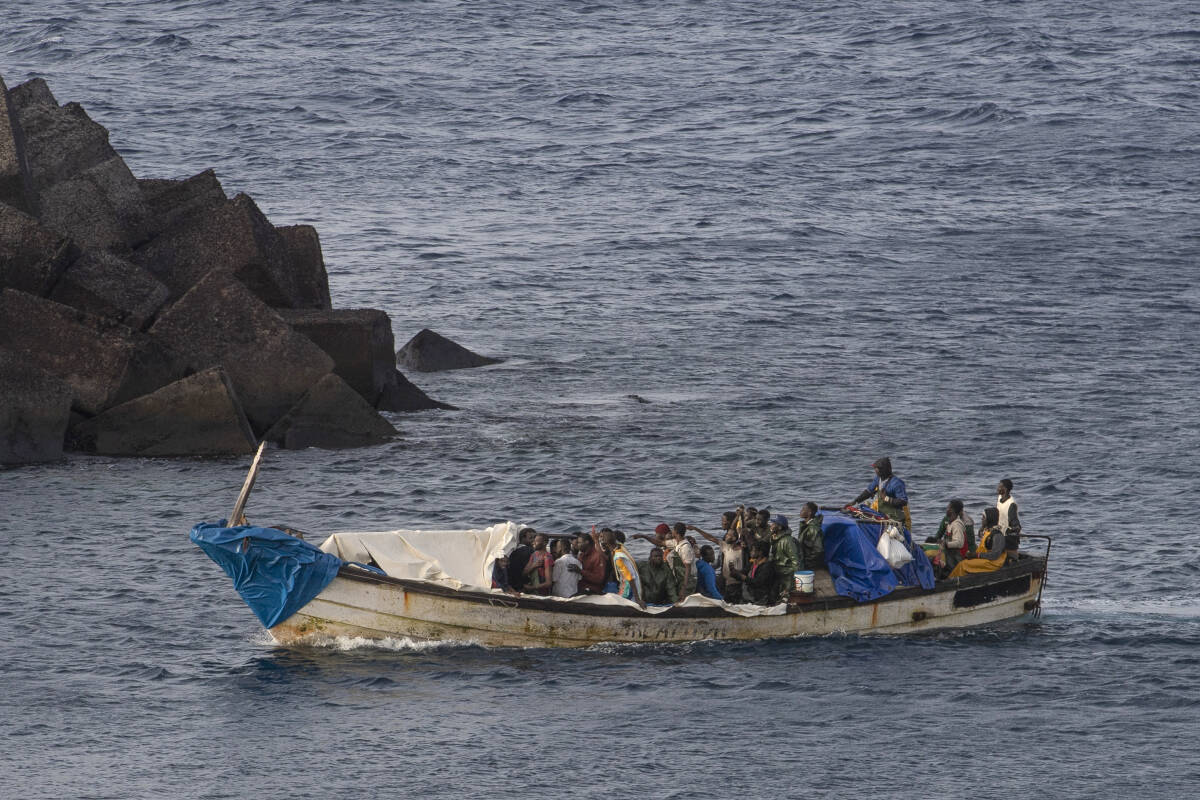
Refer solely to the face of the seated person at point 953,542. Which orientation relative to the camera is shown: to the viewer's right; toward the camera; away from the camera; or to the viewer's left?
to the viewer's left

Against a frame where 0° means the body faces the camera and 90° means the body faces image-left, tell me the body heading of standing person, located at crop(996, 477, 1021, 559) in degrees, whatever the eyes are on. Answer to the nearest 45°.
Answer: approximately 45°

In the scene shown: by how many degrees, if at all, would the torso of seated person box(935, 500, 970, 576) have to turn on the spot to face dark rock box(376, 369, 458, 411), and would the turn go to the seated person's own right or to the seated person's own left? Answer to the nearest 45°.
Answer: approximately 45° to the seated person's own right

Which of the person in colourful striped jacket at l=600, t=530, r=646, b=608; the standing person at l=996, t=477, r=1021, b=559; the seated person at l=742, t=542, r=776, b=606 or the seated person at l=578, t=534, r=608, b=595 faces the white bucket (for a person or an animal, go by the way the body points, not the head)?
the standing person at l=996, t=477, r=1021, b=559

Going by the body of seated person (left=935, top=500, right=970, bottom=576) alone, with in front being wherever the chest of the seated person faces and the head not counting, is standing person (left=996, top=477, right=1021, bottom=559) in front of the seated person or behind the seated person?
behind

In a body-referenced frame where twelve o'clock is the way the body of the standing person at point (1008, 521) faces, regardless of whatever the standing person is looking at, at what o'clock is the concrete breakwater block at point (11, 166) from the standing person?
The concrete breakwater block is roughly at 2 o'clock from the standing person.

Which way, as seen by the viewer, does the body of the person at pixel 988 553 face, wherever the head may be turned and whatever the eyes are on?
to the viewer's left
